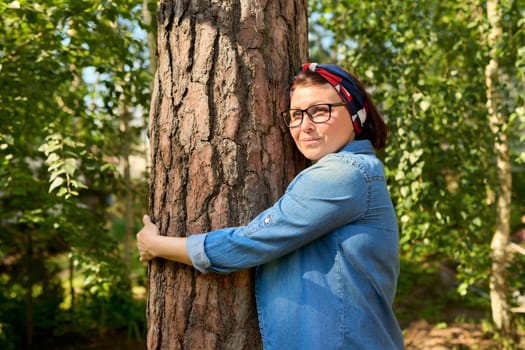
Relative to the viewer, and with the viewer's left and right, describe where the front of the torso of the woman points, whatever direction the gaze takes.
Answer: facing to the left of the viewer

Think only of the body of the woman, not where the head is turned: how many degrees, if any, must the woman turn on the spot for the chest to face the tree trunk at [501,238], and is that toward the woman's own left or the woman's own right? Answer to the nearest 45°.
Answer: approximately 135° to the woman's own right
